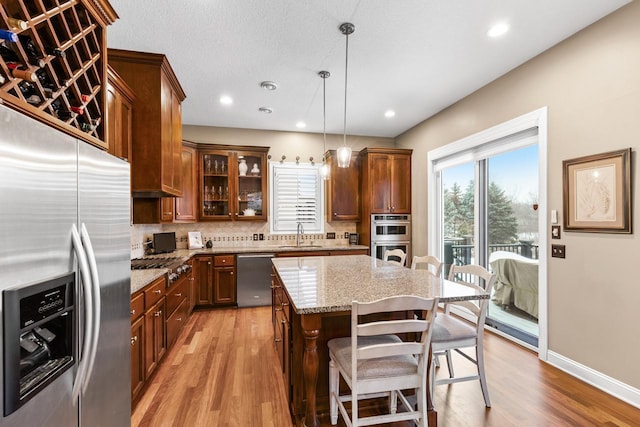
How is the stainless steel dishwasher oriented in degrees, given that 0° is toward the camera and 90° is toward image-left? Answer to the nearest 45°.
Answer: approximately 0°

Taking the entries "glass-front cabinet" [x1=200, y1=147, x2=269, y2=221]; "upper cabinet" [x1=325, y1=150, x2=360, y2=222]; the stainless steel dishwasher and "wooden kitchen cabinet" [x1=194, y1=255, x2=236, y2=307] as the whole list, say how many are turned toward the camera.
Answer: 4

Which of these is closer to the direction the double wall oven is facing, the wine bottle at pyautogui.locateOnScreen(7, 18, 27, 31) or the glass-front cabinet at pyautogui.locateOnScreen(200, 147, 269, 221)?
the wine bottle

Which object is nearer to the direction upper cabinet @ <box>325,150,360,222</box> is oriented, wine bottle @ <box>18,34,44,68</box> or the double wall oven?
the wine bottle

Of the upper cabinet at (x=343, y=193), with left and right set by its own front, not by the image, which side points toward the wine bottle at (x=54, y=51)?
front

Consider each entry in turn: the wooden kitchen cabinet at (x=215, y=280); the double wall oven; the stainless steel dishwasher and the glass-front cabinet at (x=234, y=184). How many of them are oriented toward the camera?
4

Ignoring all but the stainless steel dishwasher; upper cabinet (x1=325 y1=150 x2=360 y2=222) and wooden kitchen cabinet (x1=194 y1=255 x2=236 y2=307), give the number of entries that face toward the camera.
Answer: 3

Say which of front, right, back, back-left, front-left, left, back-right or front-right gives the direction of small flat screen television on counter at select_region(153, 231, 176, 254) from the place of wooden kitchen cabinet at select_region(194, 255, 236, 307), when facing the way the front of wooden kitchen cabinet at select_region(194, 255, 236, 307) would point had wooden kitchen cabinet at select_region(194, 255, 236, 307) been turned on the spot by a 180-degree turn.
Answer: left

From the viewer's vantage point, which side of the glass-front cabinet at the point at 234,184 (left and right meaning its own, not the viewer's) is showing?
front

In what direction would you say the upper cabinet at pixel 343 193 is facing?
toward the camera

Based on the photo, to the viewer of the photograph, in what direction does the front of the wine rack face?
facing the viewer and to the right of the viewer

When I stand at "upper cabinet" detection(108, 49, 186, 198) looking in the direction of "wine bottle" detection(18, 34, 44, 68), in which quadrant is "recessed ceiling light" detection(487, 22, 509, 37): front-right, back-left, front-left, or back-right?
front-left

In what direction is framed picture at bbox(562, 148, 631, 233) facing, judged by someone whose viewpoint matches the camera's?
facing the viewer and to the left of the viewer

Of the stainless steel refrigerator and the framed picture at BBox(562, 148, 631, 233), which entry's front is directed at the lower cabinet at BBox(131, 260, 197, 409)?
the framed picture

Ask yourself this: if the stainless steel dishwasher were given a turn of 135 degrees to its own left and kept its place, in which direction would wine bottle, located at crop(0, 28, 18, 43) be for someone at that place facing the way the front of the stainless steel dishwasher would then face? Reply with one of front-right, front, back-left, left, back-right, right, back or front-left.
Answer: back-right

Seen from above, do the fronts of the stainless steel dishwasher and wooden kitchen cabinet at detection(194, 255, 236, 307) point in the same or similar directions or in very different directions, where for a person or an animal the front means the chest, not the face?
same or similar directions

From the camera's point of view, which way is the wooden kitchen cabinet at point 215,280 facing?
toward the camera
